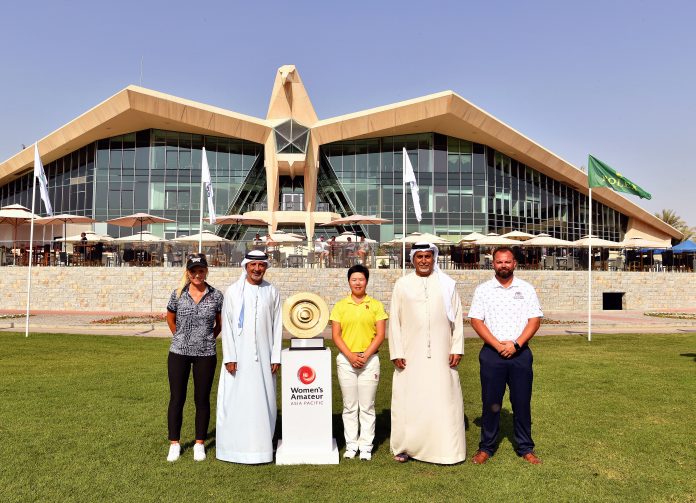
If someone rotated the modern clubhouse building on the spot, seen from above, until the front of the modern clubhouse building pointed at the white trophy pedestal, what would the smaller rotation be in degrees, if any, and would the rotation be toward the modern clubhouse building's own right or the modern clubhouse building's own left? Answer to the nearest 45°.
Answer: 0° — it already faces it

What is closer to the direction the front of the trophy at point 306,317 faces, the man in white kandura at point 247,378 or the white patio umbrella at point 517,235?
the man in white kandura

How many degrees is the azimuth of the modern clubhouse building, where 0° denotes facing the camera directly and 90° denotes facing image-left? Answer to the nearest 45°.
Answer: approximately 0°

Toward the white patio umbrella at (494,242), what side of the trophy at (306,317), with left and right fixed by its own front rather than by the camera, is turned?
back

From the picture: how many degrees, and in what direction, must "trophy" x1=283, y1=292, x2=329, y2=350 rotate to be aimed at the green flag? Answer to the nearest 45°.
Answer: approximately 135° to its left

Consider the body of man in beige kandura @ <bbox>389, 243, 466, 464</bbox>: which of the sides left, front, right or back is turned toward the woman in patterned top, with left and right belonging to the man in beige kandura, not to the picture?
right

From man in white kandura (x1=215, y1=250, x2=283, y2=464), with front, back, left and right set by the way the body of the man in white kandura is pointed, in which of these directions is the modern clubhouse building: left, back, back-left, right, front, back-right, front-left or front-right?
back

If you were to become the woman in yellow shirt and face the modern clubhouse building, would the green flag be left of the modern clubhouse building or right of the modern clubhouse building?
right

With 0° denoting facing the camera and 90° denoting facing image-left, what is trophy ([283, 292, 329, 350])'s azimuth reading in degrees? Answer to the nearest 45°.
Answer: approximately 0°

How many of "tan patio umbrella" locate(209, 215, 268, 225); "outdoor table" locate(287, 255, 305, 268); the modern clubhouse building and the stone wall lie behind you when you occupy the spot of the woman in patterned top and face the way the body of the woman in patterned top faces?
4

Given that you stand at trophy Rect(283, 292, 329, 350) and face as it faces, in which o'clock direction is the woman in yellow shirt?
The woman in yellow shirt is roughly at 10 o'clock from the trophy.
